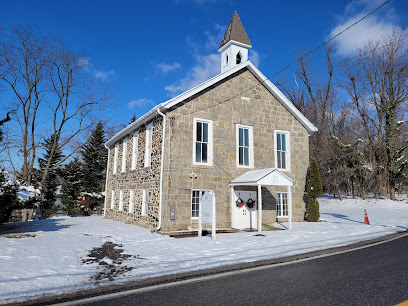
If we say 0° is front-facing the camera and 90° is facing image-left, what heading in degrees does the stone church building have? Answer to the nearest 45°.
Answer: approximately 315°

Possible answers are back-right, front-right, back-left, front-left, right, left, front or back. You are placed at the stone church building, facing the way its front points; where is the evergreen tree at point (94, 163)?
back

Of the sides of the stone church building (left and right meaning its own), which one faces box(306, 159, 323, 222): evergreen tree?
left

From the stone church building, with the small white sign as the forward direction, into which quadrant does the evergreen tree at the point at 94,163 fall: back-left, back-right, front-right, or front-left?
back-right

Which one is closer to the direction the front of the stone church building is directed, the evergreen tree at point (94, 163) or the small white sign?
the small white sign

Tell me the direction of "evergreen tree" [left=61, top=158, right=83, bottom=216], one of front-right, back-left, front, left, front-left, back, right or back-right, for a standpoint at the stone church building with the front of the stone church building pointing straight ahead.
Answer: back
